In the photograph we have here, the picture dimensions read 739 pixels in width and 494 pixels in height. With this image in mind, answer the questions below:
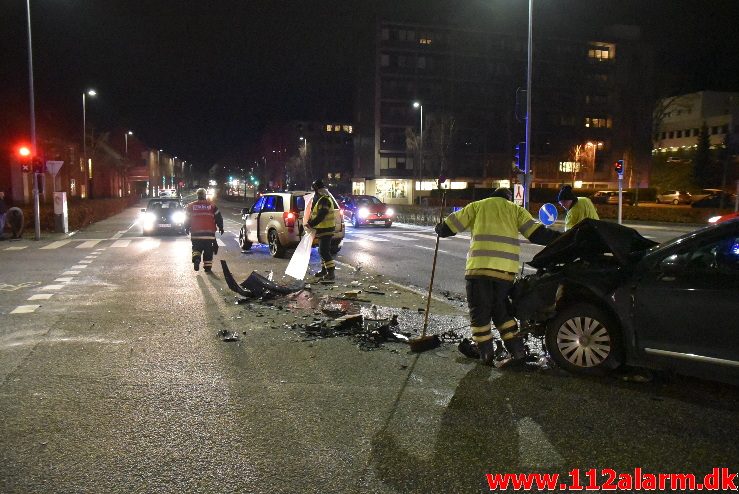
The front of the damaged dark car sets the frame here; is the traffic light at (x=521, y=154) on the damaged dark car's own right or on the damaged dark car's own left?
on the damaged dark car's own right

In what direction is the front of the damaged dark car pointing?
to the viewer's left

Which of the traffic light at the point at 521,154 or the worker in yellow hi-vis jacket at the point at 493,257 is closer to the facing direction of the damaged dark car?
the worker in yellow hi-vis jacket

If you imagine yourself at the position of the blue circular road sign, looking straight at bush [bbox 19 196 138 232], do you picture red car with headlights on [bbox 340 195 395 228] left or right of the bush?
right

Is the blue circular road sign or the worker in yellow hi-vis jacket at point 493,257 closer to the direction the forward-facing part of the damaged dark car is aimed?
the worker in yellow hi-vis jacket

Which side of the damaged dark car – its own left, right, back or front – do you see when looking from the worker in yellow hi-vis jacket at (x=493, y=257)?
front

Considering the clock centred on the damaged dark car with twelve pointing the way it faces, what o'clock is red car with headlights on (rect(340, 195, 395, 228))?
The red car with headlights on is roughly at 2 o'clock from the damaged dark car.

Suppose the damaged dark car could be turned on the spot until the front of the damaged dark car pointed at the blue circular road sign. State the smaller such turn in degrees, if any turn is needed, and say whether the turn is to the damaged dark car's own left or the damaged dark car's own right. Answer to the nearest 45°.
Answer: approximately 90° to the damaged dark car's own right

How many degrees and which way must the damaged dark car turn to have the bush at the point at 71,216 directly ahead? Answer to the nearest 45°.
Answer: approximately 45° to its right
